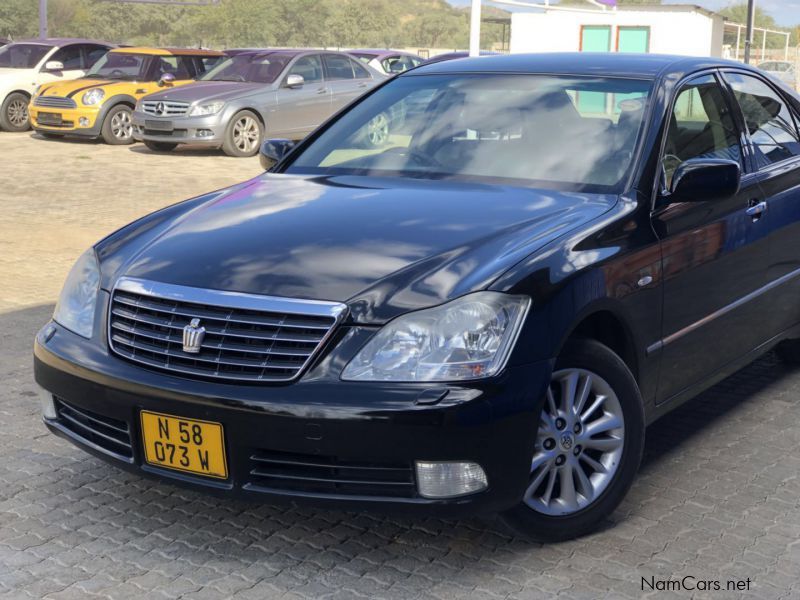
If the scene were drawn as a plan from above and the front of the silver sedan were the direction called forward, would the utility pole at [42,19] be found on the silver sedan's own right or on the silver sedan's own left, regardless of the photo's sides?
on the silver sedan's own right

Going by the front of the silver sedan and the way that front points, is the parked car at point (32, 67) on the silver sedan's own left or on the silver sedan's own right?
on the silver sedan's own right

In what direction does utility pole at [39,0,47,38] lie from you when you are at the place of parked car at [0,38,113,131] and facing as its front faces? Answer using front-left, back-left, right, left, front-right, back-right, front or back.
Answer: back-right

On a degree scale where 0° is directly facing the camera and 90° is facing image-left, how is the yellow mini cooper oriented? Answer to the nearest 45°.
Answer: approximately 45°

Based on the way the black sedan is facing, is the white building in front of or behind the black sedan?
behind

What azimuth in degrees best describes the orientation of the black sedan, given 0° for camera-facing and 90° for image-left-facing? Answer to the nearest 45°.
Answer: approximately 45°

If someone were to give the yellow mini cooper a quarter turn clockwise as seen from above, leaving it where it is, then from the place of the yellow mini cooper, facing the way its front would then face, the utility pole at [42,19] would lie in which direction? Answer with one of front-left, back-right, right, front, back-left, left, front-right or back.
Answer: front-right

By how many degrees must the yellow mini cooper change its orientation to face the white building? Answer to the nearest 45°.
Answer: approximately 180°
